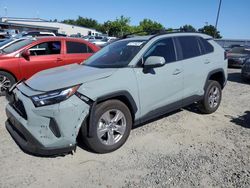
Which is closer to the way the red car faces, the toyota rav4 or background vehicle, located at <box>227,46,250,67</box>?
the toyota rav4

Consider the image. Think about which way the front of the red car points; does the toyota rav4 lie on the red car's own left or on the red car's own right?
on the red car's own left

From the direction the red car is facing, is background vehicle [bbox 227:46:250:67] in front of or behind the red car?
behind

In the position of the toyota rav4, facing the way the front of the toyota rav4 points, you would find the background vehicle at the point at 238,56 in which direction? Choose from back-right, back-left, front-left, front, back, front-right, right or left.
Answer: back

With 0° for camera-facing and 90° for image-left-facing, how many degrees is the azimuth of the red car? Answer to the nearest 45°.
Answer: approximately 45°

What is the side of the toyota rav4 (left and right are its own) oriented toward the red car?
right
